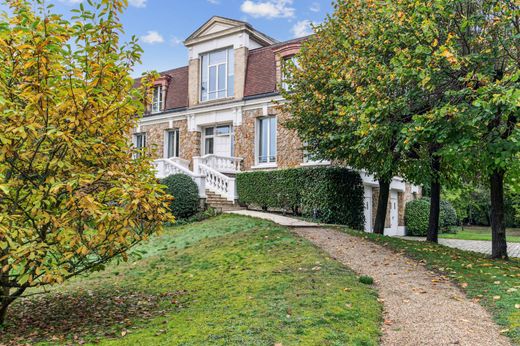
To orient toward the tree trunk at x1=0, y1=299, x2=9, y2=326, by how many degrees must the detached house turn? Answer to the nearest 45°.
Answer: approximately 45° to its left

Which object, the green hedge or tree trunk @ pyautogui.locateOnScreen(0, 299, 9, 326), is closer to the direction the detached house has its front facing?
the tree trunk

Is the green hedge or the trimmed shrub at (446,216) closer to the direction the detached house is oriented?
the green hedge

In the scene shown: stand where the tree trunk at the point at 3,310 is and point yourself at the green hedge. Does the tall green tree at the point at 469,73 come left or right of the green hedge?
right

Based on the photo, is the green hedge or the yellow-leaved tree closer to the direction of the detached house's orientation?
the yellow-leaved tree

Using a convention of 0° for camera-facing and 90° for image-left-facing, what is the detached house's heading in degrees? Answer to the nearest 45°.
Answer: approximately 45°
